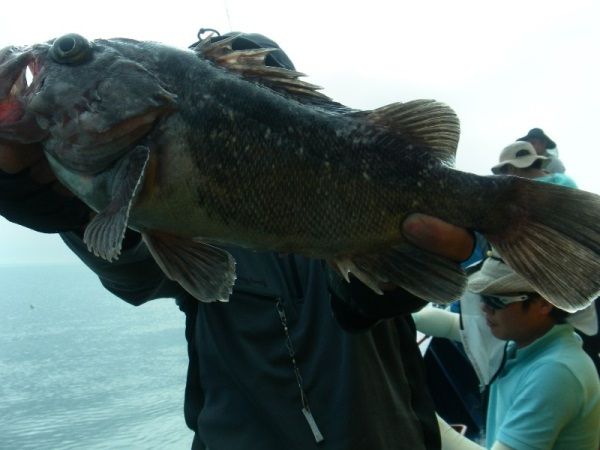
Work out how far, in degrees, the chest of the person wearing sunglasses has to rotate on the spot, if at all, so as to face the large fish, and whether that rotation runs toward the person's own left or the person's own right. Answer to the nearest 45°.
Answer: approximately 45° to the person's own left

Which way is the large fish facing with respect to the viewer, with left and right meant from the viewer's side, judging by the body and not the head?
facing to the left of the viewer

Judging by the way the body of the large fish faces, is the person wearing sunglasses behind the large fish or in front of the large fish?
behind

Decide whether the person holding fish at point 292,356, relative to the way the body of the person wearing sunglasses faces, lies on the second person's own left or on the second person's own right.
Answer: on the second person's own left

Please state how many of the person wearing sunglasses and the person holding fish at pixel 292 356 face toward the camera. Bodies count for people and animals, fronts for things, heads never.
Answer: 1

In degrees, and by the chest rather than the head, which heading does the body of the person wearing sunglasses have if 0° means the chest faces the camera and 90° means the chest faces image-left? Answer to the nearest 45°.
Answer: approximately 90°

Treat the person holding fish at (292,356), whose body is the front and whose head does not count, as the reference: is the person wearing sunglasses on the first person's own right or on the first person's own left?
on the first person's own left
